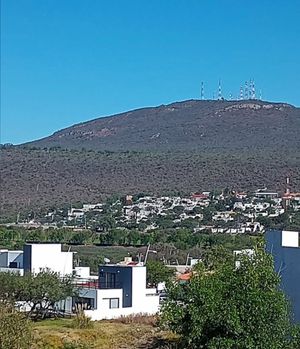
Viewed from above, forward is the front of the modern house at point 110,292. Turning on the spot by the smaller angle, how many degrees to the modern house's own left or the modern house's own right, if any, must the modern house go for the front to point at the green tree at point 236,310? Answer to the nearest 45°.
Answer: approximately 45° to the modern house's own left

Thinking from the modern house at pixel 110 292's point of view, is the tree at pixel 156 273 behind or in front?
behind

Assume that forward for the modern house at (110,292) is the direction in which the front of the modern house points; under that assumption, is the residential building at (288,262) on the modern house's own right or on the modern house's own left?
on the modern house's own left

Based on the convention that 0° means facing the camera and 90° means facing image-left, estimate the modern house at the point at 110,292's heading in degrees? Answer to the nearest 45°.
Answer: approximately 45°

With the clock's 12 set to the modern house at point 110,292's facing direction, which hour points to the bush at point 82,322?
The bush is roughly at 11 o'clock from the modern house.
